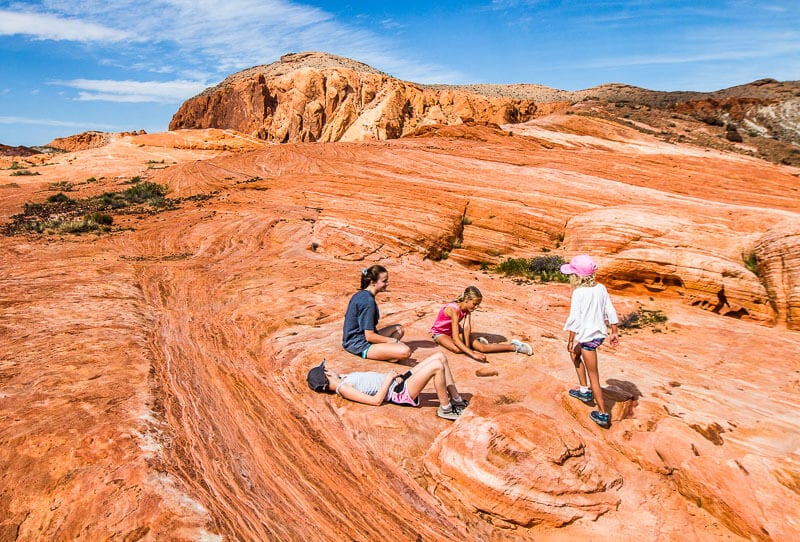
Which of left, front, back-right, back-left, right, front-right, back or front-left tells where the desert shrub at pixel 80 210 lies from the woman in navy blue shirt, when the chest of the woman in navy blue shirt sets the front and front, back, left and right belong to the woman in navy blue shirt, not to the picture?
back-left

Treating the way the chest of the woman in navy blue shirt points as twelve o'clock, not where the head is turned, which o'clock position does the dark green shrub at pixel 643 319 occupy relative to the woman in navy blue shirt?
The dark green shrub is roughly at 11 o'clock from the woman in navy blue shirt.

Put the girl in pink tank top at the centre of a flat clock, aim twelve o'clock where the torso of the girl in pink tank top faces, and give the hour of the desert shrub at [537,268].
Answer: The desert shrub is roughly at 8 o'clock from the girl in pink tank top.

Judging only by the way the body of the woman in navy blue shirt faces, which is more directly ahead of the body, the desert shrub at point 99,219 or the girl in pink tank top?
the girl in pink tank top

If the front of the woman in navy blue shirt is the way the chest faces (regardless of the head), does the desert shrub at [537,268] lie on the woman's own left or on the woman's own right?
on the woman's own left

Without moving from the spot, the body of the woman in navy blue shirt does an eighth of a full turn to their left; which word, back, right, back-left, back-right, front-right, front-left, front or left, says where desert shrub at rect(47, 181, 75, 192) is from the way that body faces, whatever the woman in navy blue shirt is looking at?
left

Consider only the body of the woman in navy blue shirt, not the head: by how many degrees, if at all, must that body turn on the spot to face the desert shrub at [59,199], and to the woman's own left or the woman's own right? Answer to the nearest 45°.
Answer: approximately 135° to the woman's own left

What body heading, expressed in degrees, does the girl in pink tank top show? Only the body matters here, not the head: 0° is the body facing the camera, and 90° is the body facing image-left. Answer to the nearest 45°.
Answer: approximately 315°

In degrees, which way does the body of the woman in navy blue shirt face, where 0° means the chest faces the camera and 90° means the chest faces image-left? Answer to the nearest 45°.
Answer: approximately 270°

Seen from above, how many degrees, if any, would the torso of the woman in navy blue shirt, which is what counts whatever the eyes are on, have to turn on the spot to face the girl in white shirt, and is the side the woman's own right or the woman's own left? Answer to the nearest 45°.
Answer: approximately 45° to the woman's own right

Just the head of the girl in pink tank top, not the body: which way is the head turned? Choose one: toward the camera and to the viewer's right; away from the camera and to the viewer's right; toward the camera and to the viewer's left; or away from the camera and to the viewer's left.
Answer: toward the camera and to the viewer's right

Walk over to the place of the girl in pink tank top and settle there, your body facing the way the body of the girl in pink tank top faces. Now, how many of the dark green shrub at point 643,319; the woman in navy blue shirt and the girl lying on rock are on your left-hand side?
1

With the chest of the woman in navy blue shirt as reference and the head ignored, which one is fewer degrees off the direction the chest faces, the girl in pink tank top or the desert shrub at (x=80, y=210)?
the girl in pink tank top

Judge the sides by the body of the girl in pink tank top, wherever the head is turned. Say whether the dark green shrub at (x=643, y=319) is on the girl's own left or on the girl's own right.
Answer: on the girl's own left

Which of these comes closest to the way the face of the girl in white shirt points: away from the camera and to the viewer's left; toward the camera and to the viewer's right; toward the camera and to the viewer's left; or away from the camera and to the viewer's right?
away from the camera and to the viewer's left
